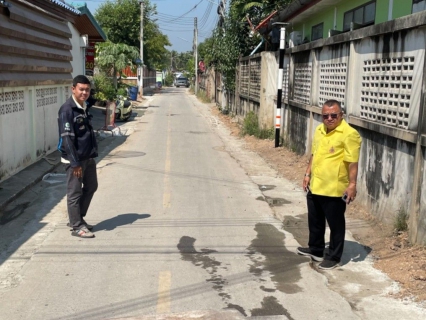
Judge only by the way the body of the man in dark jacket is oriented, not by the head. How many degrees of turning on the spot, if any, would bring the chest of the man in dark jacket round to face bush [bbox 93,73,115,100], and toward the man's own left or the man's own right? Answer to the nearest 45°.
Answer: approximately 135° to the man's own left

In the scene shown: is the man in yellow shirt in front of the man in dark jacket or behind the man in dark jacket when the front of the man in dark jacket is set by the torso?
in front

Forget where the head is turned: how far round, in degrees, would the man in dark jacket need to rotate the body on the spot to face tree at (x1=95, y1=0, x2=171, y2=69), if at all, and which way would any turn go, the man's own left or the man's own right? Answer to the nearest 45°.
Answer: approximately 135° to the man's own left

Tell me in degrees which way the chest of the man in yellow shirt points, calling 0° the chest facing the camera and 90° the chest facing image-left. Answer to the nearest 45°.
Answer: approximately 45°

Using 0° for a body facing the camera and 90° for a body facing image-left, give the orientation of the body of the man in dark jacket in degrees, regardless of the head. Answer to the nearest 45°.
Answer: approximately 315°

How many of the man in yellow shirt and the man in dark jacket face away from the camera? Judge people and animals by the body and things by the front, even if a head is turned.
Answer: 0

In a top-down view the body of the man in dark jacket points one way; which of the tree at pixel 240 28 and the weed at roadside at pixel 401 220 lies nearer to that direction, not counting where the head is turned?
the weed at roadside

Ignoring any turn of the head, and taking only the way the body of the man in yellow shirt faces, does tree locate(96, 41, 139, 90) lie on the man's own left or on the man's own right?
on the man's own right

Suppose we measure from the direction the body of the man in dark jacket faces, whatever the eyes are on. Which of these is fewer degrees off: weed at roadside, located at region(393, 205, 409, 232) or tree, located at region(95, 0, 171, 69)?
the weed at roadside

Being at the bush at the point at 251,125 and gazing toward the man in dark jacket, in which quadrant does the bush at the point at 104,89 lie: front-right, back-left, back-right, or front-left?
back-right
